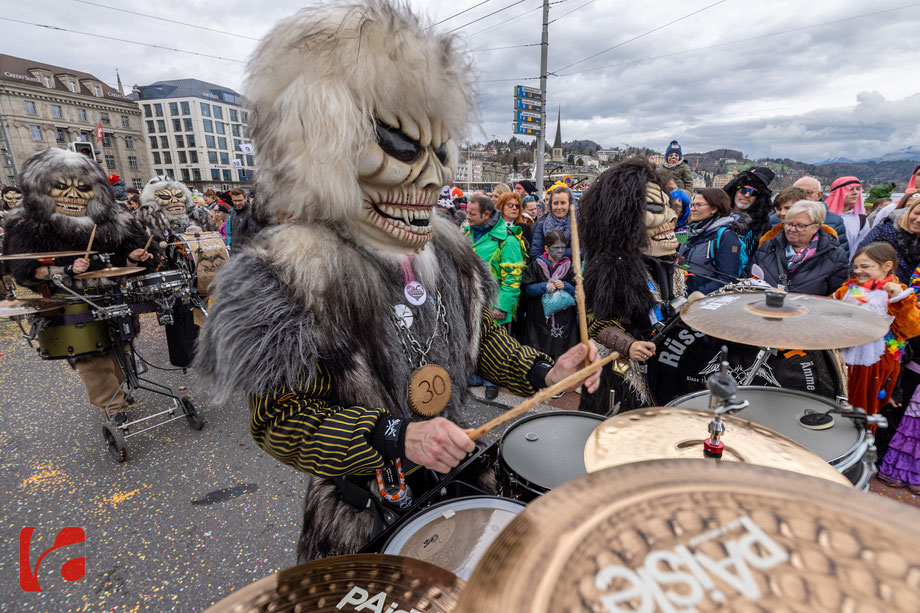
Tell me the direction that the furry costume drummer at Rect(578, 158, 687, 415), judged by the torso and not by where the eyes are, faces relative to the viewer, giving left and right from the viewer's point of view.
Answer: facing to the right of the viewer

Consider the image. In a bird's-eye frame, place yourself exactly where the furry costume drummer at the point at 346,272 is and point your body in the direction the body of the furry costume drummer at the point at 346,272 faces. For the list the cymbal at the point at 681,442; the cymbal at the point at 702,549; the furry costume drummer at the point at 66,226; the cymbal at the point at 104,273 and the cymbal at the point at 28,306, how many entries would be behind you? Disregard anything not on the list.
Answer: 3

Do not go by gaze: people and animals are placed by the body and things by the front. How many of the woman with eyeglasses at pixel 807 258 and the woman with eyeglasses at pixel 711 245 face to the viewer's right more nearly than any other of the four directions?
0

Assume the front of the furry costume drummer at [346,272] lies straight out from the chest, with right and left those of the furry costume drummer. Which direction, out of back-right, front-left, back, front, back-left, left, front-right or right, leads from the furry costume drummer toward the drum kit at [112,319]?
back

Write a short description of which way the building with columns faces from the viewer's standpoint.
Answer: facing the viewer and to the right of the viewer

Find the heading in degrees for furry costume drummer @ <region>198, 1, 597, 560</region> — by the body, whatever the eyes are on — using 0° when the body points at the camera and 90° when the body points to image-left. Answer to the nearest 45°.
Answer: approximately 315°

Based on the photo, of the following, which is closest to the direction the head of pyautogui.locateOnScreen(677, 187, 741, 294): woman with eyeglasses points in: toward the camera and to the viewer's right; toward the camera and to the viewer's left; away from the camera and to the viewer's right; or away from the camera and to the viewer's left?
toward the camera and to the viewer's left

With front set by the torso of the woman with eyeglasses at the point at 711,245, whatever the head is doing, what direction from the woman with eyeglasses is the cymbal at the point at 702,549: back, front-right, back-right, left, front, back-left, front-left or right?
front-left

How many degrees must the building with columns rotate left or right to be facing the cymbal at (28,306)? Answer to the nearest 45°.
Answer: approximately 45° to its right

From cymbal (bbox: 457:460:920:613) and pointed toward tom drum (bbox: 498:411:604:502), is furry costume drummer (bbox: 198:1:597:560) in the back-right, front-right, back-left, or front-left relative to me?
front-left
